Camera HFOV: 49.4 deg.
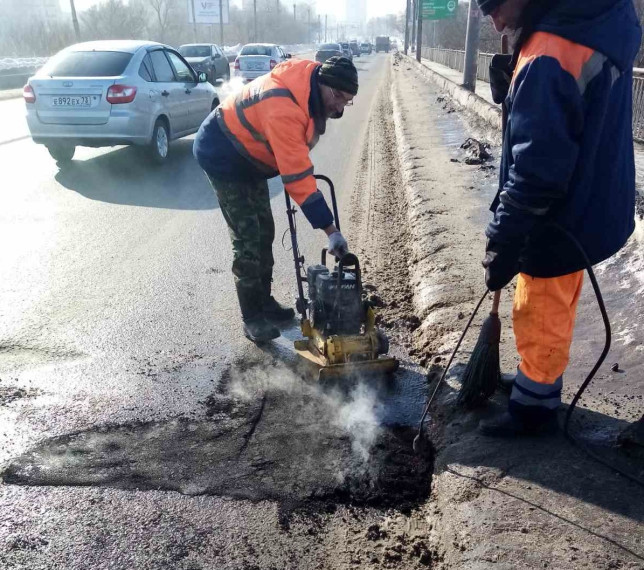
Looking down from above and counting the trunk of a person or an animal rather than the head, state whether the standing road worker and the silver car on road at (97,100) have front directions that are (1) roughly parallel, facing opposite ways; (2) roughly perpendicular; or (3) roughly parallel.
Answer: roughly perpendicular

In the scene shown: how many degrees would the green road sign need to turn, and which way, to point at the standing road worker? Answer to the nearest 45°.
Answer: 0° — it already faces them

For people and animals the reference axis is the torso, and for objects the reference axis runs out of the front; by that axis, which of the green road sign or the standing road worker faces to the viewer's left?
the standing road worker

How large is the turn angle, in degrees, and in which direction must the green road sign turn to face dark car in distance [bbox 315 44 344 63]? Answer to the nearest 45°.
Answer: approximately 90° to its right

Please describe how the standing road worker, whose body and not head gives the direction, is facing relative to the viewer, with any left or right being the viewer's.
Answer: facing to the left of the viewer

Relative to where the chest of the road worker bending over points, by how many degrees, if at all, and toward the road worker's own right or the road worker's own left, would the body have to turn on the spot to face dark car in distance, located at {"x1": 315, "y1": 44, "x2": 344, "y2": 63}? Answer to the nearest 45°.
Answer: approximately 90° to the road worker's own left

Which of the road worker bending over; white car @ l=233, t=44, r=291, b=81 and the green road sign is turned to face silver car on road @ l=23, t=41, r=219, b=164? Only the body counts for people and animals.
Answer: the green road sign

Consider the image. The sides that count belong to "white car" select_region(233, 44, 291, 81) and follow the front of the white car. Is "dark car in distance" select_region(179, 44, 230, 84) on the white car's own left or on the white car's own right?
on the white car's own left

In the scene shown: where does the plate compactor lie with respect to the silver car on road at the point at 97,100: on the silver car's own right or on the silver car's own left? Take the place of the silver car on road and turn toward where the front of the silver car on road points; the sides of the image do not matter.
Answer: on the silver car's own right

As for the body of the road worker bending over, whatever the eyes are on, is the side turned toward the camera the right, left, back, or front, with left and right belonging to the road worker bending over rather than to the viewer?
right

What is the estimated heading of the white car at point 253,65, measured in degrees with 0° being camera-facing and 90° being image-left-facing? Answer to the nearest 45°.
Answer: approximately 225°

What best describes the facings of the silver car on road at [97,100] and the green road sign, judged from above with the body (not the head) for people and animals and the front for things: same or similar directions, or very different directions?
very different directions

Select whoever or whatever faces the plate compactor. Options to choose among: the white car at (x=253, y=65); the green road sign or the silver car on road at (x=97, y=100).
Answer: the green road sign

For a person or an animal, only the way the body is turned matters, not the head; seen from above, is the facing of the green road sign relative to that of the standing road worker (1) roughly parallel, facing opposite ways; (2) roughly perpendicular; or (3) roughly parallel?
roughly perpendicular

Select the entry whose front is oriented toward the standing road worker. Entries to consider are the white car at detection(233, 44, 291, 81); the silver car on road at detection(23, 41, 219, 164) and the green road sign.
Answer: the green road sign

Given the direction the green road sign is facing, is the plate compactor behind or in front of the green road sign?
in front

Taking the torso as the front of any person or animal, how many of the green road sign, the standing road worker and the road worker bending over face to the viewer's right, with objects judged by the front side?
1

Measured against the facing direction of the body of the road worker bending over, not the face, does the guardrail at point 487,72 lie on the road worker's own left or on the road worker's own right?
on the road worker's own left
